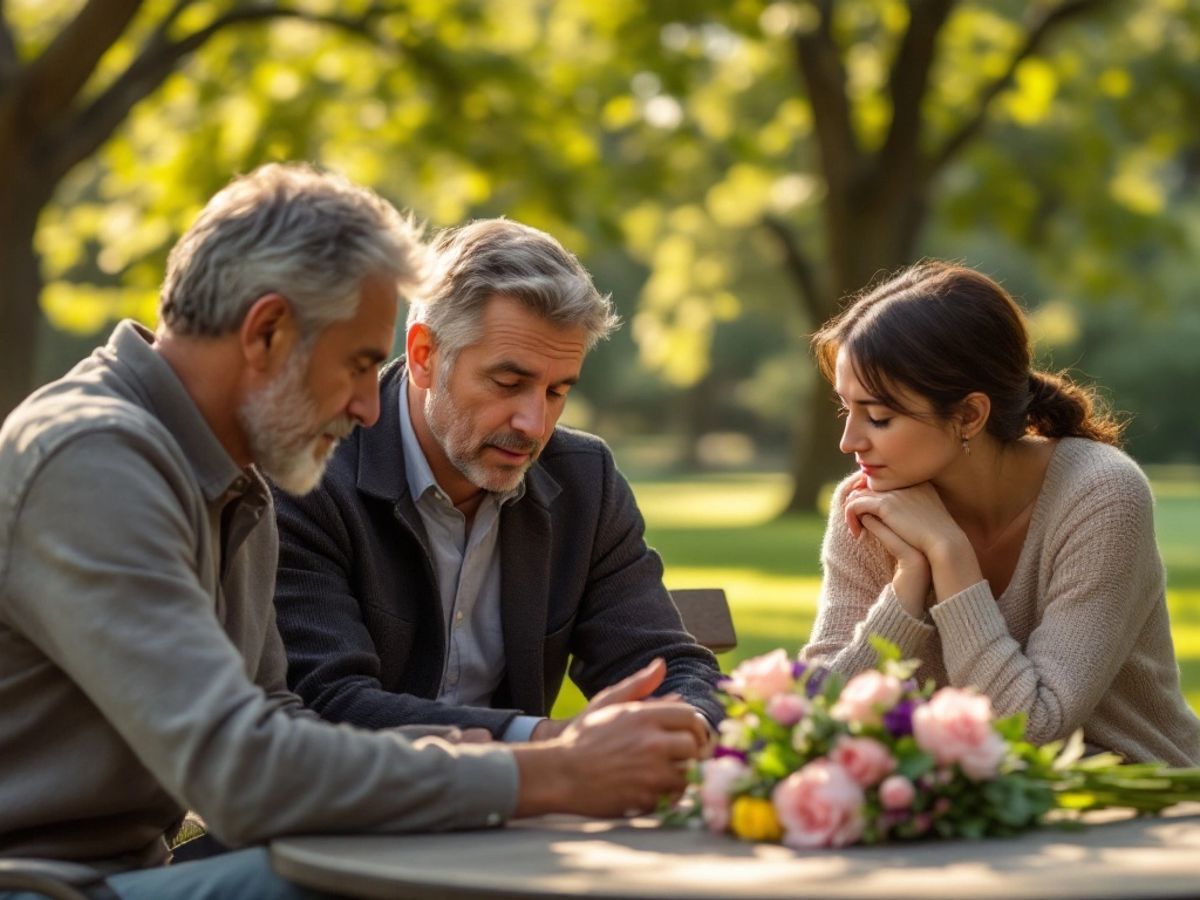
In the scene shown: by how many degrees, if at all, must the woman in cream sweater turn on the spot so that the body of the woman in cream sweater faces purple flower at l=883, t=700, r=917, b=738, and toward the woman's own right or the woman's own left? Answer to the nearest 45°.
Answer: approximately 45° to the woman's own left

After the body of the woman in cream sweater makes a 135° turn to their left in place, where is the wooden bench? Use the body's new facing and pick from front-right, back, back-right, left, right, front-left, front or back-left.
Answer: back-left

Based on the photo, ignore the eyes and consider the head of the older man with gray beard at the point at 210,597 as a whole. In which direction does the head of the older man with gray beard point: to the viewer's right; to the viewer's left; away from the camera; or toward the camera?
to the viewer's right

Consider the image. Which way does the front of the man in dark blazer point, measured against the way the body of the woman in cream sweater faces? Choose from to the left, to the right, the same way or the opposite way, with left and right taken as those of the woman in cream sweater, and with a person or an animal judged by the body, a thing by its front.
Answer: to the left

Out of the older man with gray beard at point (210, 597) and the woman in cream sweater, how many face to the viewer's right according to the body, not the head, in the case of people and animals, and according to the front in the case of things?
1

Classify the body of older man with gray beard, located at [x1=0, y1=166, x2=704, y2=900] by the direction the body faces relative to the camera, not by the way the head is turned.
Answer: to the viewer's right

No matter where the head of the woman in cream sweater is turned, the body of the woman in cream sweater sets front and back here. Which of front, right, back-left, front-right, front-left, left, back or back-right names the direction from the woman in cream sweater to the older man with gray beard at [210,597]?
front

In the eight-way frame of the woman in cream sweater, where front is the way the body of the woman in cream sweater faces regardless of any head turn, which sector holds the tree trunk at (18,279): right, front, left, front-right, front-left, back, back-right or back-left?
right

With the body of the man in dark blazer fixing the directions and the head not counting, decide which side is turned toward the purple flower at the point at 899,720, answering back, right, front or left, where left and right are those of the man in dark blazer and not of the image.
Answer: front

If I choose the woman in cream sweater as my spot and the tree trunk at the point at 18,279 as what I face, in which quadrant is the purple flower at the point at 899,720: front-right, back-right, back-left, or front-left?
back-left

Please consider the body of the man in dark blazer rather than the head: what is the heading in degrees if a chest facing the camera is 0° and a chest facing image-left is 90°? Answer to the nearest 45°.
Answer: approximately 315°

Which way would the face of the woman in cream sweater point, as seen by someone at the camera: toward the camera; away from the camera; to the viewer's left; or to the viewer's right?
to the viewer's left

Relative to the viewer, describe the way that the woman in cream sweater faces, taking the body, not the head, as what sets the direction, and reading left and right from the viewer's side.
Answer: facing the viewer and to the left of the viewer

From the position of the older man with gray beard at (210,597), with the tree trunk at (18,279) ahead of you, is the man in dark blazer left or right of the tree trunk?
right
